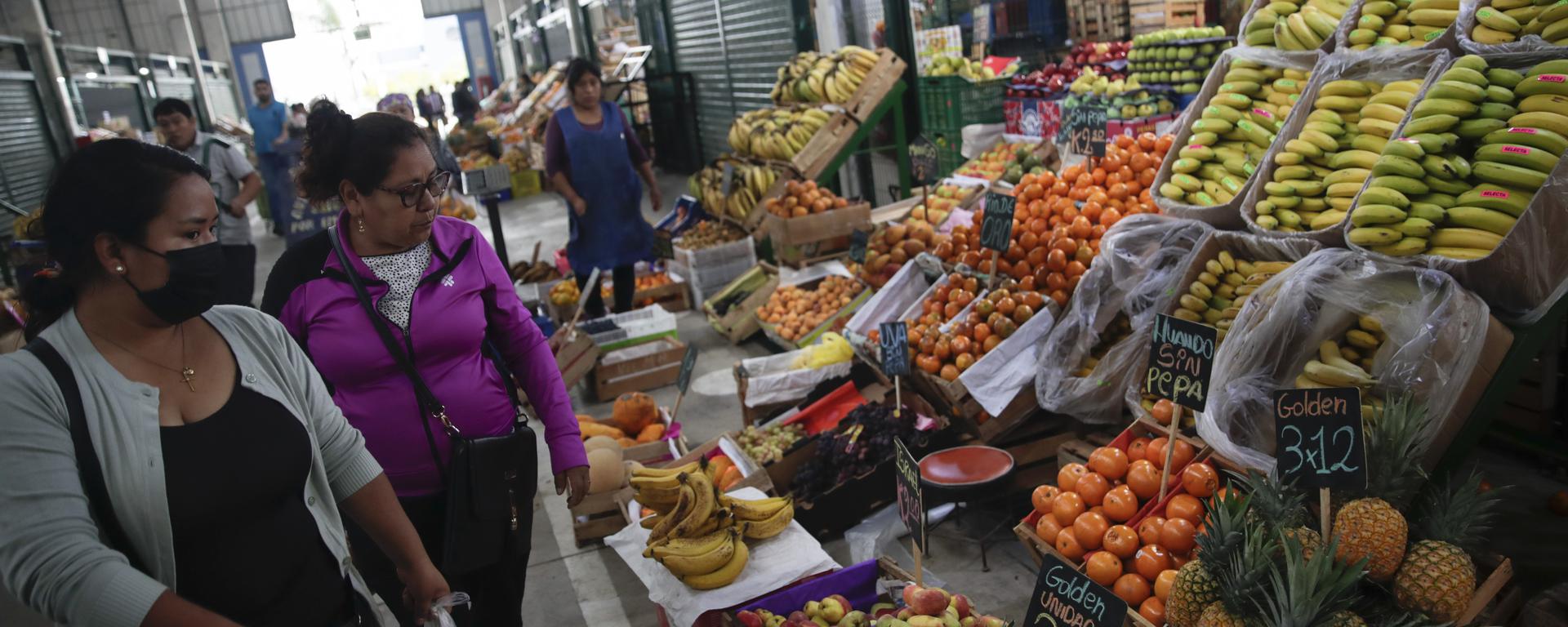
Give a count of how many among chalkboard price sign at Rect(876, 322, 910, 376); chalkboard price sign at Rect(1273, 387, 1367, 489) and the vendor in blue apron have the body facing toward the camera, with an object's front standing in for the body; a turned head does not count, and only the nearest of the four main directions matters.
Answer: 3

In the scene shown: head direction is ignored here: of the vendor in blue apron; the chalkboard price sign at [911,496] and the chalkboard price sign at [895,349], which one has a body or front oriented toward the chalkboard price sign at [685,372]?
the vendor in blue apron

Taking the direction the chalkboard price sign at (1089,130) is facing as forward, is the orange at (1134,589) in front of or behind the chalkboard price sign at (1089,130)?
in front

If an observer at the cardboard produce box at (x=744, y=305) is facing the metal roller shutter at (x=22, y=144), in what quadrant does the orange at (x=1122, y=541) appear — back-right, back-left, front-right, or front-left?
back-left

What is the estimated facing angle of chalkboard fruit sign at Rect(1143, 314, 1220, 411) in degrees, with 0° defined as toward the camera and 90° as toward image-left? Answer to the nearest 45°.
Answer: approximately 0°

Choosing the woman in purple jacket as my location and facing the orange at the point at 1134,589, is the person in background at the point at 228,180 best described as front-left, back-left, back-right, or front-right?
back-left

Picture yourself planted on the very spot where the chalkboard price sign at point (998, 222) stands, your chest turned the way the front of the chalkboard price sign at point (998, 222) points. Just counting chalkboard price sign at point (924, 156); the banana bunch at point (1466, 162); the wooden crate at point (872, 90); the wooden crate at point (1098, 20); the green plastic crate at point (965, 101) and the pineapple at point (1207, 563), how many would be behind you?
4

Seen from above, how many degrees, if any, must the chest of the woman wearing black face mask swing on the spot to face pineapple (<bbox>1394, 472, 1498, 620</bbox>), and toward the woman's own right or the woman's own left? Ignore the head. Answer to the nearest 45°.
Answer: approximately 45° to the woman's own left

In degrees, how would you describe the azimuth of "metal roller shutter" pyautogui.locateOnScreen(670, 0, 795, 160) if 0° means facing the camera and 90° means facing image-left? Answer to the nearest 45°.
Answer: approximately 45°

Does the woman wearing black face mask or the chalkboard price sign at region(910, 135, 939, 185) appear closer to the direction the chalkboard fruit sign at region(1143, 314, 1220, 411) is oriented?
the woman wearing black face mask

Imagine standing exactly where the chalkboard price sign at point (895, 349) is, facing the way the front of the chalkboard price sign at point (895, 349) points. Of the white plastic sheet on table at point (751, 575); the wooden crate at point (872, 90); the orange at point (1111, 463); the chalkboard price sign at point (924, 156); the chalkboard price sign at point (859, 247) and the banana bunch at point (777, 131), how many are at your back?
4

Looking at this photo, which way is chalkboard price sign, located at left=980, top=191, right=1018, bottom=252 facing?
toward the camera

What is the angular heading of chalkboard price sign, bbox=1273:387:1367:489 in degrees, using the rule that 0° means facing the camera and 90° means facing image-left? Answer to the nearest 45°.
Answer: approximately 0°
